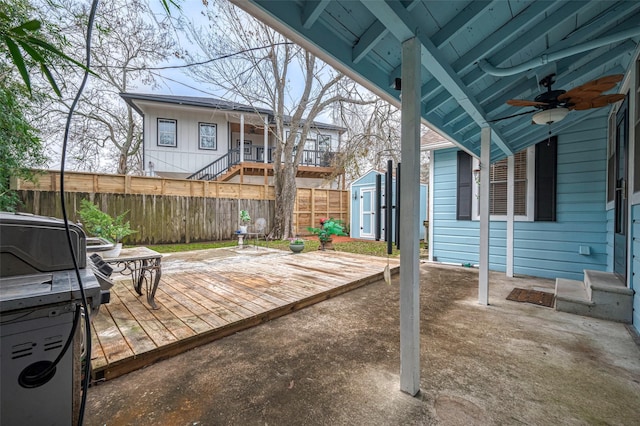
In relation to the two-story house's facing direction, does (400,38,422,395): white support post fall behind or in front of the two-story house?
in front

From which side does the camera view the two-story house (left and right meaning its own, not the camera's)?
front

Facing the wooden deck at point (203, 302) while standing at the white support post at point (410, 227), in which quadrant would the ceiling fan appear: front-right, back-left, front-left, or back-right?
back-right

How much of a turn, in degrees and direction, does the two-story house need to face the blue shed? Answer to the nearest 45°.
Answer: approximately 45° to its left

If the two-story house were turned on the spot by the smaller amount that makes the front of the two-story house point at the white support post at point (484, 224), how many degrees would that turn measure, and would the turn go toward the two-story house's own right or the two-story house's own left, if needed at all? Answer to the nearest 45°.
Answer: approximately 45° to the two-story house's own left

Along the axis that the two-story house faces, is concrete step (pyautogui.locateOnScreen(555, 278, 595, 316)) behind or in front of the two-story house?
in front

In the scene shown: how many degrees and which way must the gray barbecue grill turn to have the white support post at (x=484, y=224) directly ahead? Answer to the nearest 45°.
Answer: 0° — it already faces it

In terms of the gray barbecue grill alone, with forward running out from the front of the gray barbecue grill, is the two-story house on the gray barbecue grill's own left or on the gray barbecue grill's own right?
on the gray barbecue grill's own left

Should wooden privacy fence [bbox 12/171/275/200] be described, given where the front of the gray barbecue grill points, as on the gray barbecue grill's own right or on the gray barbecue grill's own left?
on the gray barbecue grill's own left

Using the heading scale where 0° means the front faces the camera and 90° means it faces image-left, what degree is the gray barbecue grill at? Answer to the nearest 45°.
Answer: approximately 270°

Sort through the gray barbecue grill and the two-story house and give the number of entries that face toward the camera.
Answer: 1

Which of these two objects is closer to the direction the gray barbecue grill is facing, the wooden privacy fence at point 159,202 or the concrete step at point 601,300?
the concrete step
